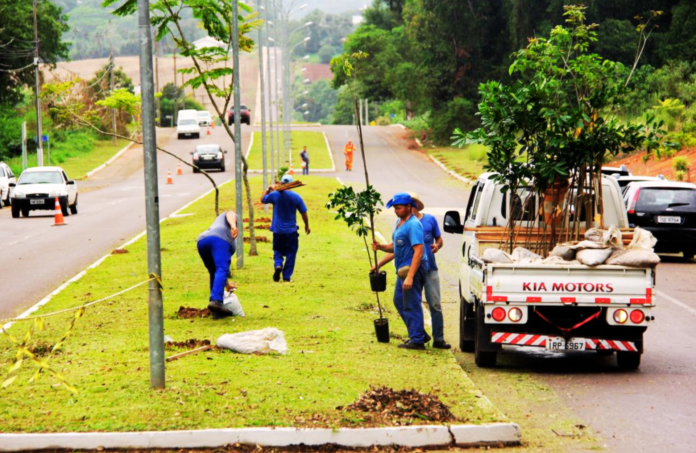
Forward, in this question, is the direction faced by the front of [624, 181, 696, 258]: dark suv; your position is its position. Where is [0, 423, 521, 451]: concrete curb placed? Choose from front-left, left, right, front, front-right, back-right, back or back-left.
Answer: back

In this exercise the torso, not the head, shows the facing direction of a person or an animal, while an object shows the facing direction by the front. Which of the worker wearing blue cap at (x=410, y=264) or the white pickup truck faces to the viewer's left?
the worker wearing blue cap

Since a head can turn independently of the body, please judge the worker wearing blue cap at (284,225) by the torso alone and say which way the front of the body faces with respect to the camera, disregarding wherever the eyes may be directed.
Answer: away from the camera

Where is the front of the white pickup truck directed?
away from the camera

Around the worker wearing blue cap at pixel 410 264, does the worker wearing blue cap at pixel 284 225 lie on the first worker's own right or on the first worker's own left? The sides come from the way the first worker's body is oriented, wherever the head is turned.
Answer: on the first worker's own right

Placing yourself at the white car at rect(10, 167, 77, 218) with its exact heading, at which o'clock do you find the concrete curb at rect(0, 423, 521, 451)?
The concrete curb is roughly at 12 o'clock from the white car.

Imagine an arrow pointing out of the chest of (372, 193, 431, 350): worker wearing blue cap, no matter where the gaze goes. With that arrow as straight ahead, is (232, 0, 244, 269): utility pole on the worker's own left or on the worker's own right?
on the worker's own right

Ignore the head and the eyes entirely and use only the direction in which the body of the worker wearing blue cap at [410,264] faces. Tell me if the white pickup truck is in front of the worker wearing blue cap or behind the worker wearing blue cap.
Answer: behind

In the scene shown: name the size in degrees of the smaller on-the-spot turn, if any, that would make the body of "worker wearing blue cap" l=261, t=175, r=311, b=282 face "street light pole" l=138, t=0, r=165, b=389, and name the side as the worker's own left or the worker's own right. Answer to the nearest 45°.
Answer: approximately 180°

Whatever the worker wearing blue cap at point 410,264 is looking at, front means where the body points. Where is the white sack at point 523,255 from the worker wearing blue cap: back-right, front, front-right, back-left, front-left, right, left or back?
back

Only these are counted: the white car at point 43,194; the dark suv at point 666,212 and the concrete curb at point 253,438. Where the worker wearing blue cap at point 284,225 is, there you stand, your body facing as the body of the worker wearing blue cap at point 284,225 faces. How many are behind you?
1

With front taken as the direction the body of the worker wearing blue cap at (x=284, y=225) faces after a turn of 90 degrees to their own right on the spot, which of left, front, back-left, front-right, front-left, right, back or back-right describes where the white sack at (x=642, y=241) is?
front-right

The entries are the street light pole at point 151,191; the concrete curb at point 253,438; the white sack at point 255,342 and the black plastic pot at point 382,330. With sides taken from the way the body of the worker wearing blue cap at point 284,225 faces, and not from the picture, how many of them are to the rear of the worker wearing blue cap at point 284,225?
4

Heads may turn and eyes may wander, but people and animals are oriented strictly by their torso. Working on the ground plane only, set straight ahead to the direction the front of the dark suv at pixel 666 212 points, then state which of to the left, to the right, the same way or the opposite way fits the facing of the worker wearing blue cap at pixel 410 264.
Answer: to the left
